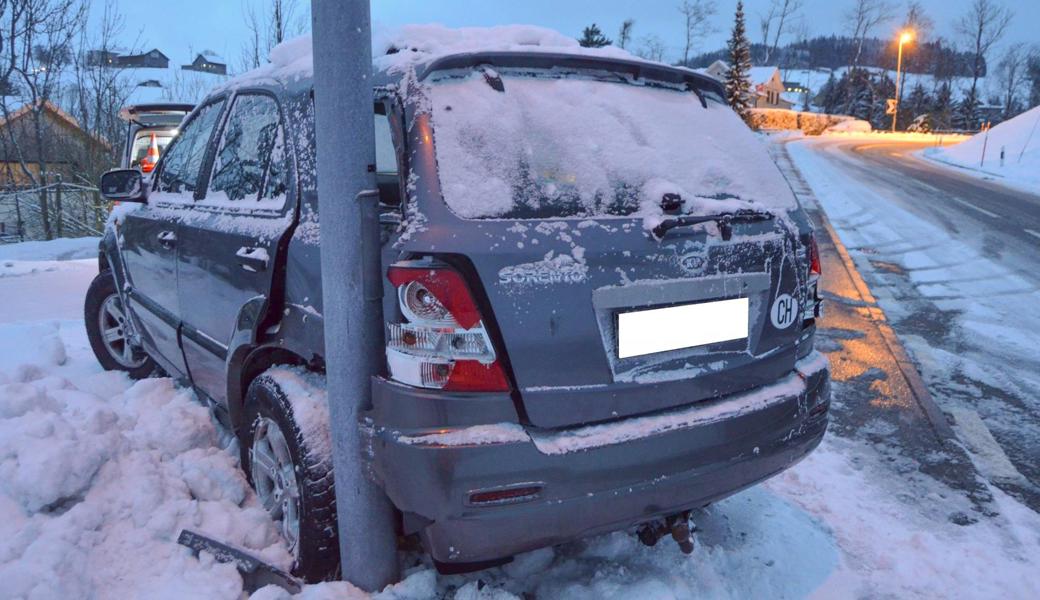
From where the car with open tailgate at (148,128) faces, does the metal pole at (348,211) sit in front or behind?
behind

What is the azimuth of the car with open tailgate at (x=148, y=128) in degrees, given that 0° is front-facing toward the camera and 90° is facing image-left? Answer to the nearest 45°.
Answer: approximately 180°

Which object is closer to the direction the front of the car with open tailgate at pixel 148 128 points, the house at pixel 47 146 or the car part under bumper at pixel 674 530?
the house

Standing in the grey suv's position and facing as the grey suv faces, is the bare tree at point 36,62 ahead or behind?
ahead

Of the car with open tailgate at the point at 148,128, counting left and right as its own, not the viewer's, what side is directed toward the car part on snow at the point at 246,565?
back

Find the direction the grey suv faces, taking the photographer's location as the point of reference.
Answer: facing away from the viewer and to the left of the viewer

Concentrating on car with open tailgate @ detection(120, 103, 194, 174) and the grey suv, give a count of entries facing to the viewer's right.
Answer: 0

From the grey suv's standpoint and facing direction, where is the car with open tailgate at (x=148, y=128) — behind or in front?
in front

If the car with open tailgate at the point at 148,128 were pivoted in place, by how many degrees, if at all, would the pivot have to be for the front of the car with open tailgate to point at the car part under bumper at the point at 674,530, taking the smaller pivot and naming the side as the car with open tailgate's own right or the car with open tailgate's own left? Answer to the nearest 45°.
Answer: approximately 180°
